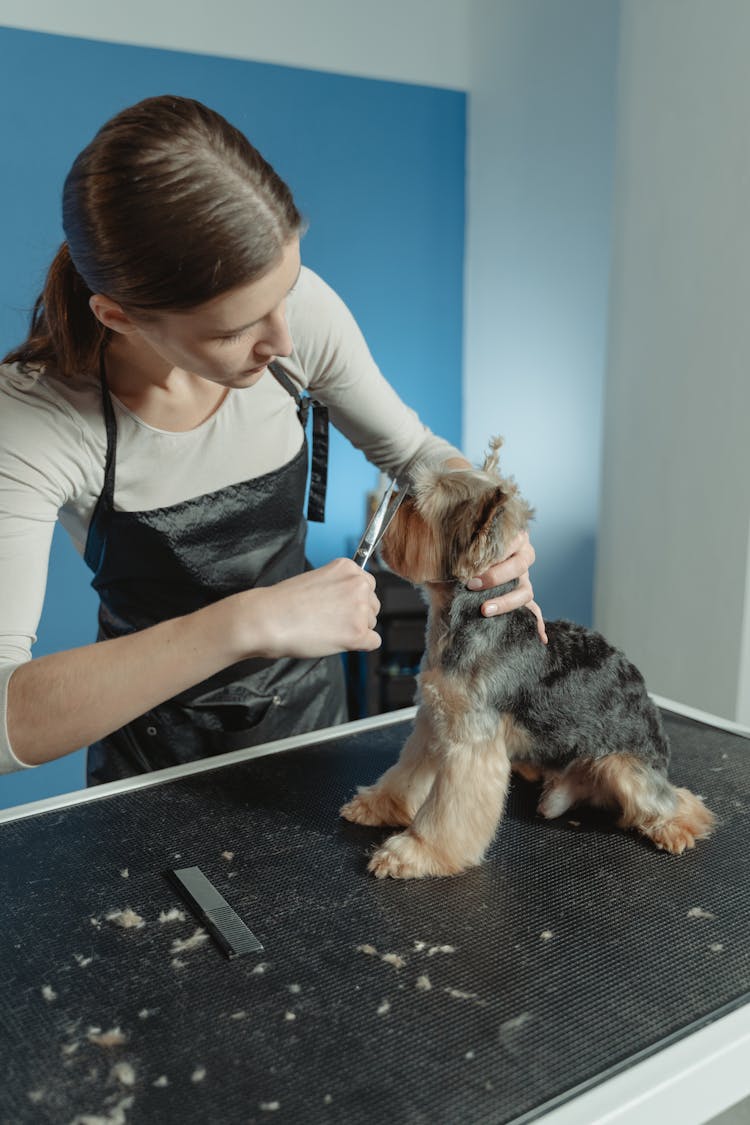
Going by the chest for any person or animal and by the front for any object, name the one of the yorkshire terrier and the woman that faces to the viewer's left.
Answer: the yorkshire terrier

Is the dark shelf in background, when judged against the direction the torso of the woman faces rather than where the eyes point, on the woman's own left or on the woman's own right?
on the woman's own left

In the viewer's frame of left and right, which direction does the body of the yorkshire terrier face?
facing to the left of the viewer

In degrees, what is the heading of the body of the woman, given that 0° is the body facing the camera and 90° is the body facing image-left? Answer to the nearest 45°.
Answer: approximately 315°

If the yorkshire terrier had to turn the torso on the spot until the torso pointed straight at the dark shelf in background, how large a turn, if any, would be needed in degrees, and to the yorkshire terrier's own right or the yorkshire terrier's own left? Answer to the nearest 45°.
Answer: approximately 90° to the yorkshire terrier's own right

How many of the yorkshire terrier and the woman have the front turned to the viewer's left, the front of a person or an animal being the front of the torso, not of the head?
1
